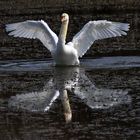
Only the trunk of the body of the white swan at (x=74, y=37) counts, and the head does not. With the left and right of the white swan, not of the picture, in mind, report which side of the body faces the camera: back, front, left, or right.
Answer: front
